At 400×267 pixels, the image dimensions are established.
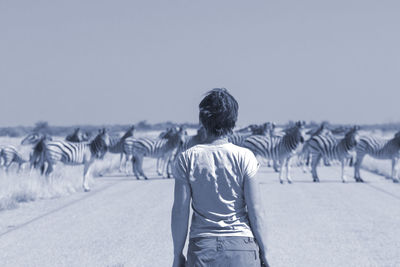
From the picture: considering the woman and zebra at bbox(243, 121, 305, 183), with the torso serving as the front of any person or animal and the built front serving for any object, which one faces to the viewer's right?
the zebra

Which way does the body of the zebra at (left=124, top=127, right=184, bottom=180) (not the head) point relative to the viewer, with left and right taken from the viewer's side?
facing to the right of the viewer

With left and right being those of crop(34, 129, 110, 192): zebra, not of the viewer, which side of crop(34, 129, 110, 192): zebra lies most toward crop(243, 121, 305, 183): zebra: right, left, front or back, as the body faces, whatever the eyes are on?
front

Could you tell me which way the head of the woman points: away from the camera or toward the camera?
away from the camera

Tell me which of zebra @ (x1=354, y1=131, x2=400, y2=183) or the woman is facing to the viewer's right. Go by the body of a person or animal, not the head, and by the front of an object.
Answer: the zebra

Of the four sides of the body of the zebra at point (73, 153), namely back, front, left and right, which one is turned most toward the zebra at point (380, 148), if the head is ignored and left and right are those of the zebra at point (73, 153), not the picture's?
front

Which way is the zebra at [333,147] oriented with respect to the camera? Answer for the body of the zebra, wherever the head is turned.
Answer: to the viewer's right

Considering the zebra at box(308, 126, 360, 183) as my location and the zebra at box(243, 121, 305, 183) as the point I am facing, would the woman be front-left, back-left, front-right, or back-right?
front-left

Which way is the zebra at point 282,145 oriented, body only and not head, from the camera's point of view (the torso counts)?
to the viewer's right

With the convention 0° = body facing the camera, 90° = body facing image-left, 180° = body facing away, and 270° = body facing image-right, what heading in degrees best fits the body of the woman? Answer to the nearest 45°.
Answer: approximately 180°
